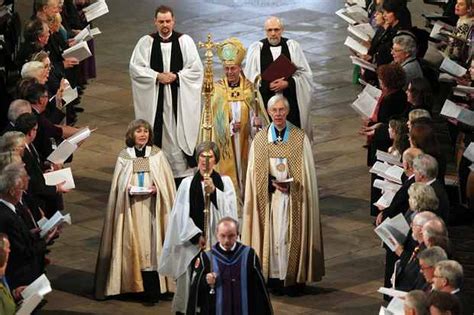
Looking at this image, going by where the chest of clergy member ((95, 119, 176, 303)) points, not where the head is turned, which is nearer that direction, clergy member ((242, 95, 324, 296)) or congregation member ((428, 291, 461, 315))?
the congregation member

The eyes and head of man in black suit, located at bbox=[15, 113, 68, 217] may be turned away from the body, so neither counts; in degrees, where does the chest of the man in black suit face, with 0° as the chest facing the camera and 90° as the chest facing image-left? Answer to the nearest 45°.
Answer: approximately 270°

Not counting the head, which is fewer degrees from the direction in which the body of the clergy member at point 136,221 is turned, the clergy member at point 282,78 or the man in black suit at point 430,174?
the man in black suit

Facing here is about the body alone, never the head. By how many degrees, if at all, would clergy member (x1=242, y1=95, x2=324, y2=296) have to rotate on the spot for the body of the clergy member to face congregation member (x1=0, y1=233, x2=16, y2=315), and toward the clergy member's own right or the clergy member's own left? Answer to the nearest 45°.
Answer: approximately 45° to the clergy member's own right

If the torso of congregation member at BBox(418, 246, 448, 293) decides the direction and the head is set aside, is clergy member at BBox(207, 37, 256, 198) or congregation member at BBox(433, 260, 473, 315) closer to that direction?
the clergy member

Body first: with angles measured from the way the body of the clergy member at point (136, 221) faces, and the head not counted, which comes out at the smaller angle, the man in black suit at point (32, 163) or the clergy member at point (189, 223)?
the clergy member

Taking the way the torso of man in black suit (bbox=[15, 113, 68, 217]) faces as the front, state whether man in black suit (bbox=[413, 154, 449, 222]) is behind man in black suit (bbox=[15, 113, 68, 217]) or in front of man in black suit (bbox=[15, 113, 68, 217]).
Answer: in front

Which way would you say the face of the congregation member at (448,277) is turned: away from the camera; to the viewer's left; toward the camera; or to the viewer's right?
to the viewer's left

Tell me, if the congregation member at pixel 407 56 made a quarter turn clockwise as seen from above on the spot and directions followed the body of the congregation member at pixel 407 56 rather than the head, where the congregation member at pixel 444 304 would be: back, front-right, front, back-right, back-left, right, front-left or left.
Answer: back
